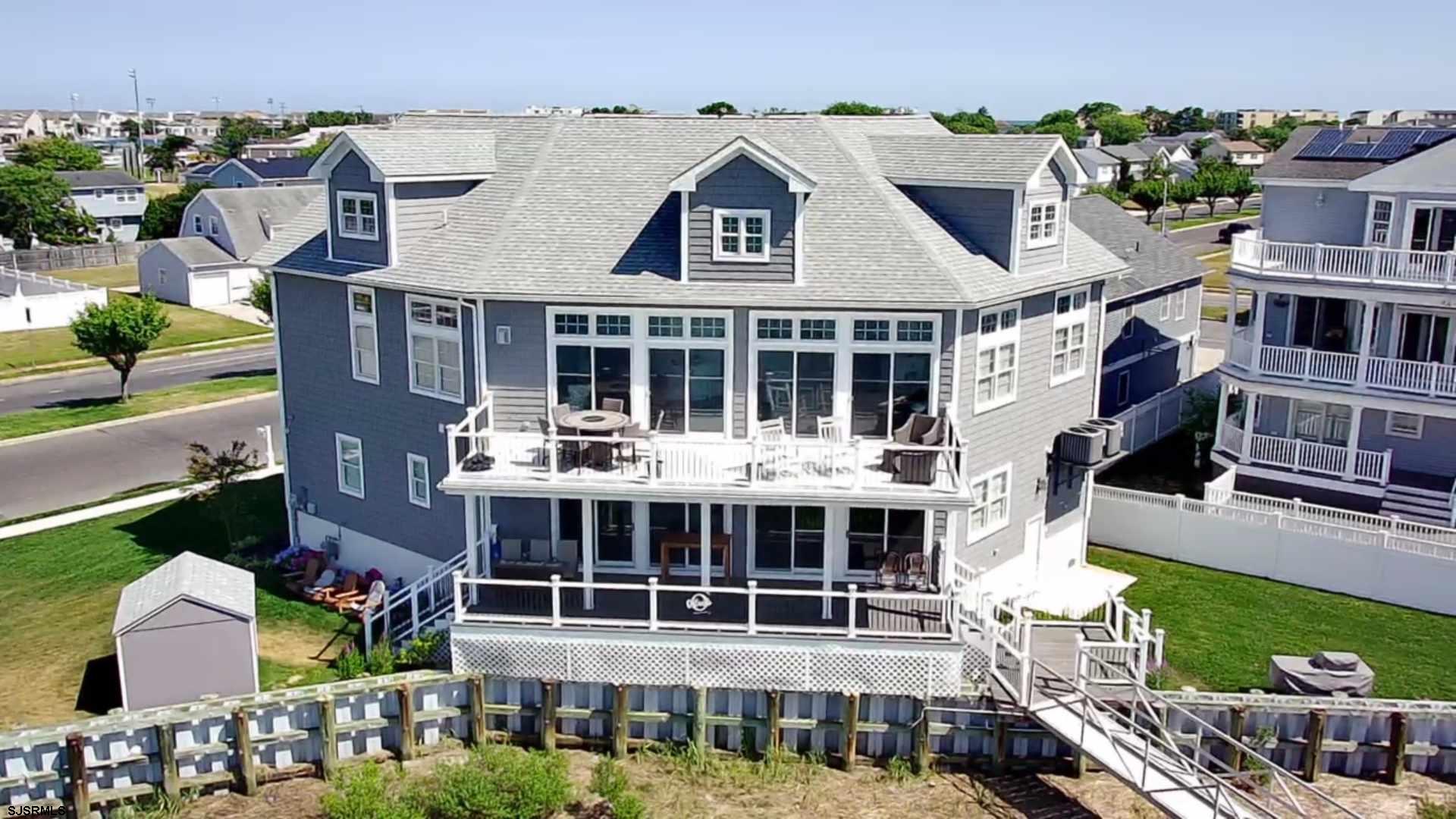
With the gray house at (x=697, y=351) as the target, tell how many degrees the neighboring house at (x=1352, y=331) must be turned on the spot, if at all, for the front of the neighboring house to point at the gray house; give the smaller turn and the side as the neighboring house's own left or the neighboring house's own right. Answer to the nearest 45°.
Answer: approximately 45° to the neighboring house's own right

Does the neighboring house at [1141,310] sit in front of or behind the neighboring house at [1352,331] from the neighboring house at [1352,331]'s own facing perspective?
behind

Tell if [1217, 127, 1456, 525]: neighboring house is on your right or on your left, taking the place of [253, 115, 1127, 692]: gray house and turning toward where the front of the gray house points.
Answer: on your left

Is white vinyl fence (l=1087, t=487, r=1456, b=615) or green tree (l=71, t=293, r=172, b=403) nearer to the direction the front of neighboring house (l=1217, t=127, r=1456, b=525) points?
the white vinyl fence

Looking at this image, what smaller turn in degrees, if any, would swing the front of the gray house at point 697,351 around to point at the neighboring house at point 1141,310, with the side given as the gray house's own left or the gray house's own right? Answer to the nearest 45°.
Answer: approximately 135° to the gray house's own left

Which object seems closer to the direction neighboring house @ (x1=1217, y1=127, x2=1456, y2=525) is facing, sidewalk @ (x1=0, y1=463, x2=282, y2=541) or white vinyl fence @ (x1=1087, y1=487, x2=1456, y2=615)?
the white vinyl fence

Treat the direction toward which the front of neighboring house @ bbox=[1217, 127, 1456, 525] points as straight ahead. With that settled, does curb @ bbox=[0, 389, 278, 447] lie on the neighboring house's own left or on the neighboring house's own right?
on the neighboring house's own right

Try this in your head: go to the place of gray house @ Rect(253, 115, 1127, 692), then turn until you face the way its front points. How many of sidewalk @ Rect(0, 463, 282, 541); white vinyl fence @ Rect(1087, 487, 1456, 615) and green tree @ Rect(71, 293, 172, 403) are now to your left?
1

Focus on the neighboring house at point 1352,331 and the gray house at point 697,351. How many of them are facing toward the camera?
2

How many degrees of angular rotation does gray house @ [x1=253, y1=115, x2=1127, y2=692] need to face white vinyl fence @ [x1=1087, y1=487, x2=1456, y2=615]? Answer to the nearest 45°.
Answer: approximately 90° to its left

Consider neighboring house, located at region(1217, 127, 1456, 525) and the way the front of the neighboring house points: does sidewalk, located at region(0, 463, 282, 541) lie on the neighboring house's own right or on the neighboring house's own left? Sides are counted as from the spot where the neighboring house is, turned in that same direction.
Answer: on the neighboring house's own right

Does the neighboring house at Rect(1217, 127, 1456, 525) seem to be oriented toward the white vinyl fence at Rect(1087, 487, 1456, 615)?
yes

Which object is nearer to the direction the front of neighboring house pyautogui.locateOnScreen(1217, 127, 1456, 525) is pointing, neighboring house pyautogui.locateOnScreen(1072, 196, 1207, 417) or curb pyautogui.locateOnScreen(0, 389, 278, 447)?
the curb

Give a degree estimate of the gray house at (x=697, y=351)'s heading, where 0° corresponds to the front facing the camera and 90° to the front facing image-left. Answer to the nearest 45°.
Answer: approximately 0°

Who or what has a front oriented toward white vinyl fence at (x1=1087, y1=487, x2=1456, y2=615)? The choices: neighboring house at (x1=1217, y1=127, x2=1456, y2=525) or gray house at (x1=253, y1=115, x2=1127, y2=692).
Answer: the neighboring house
